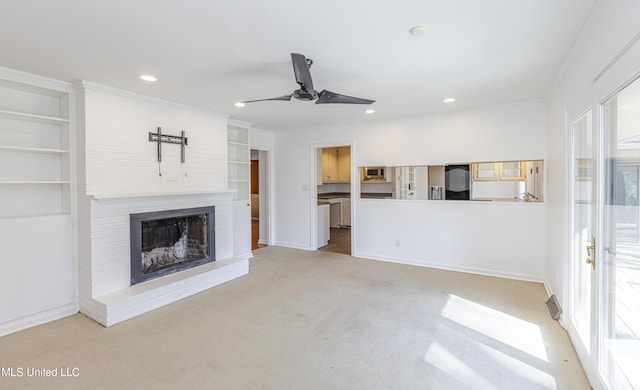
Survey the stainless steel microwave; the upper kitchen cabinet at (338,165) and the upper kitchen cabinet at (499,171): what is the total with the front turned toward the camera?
3

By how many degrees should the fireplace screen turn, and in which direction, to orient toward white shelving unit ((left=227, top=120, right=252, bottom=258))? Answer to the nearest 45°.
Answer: approximately 90° to its left

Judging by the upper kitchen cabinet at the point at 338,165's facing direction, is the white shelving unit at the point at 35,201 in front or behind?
in front

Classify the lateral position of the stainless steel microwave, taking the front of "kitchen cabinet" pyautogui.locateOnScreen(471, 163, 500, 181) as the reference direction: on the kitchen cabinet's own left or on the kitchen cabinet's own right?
on the kitchen cabinet's own right

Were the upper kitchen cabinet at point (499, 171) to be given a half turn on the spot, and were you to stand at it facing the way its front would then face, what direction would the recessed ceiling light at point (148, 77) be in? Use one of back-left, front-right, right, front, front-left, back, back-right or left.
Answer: back-left

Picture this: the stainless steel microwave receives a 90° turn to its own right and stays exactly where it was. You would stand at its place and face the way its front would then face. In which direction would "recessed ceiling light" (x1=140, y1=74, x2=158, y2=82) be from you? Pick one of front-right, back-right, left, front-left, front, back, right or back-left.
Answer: front-left

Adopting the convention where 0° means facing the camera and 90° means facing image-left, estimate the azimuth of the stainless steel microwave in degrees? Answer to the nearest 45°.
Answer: approximately 0°

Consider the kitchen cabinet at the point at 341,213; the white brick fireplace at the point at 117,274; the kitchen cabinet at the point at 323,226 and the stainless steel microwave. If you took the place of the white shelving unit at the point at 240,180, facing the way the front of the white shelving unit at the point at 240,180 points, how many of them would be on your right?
1

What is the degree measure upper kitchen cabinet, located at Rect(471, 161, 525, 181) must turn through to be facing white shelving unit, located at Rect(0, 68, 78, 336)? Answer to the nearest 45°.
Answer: approximately 45° to its right

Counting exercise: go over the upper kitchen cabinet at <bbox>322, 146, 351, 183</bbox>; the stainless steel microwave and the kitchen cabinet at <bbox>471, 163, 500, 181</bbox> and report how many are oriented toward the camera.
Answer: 3
